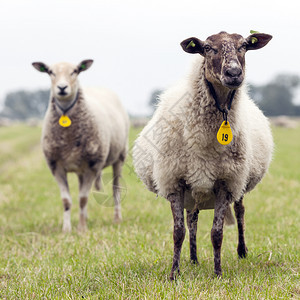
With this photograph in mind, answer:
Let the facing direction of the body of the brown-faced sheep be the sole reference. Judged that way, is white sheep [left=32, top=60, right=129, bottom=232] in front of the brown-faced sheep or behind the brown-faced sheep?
behind

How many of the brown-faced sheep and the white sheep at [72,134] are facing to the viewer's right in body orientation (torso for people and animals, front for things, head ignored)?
0

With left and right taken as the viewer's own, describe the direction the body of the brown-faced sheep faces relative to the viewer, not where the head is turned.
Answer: facing the viewer

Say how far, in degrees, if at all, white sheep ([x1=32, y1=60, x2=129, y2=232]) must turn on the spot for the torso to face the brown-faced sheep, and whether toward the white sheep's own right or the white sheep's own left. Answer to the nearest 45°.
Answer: approximately 45° to the white sheep's own left

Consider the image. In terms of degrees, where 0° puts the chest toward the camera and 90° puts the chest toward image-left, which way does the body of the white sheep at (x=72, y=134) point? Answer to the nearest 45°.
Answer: approximately 45°
